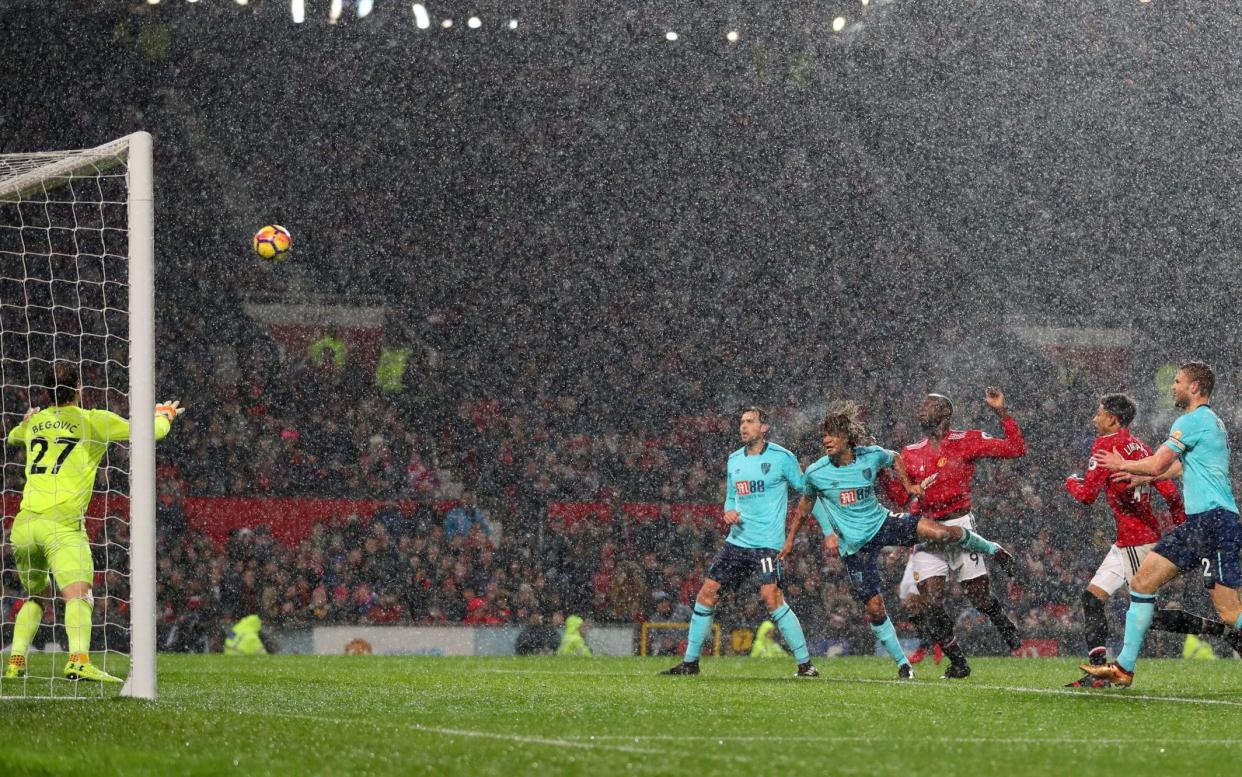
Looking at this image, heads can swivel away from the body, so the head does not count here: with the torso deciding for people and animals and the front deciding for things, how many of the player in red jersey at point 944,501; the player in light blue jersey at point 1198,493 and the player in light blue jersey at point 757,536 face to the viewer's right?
0

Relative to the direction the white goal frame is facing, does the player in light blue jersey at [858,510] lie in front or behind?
in front

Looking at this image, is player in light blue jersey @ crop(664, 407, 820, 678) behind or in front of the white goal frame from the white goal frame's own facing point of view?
in front

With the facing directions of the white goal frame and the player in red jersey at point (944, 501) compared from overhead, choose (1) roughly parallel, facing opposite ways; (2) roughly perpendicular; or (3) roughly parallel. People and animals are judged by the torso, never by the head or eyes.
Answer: roughly parallel, facing opposite ways

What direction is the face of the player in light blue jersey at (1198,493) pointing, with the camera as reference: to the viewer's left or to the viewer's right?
to the viewer's left

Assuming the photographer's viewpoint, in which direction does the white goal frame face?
facing to the right of the viewer

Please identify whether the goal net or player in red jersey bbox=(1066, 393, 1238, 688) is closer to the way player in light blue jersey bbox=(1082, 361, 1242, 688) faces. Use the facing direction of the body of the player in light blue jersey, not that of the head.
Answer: the goal net

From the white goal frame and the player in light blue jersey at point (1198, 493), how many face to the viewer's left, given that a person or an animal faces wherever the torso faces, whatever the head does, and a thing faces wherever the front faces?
1

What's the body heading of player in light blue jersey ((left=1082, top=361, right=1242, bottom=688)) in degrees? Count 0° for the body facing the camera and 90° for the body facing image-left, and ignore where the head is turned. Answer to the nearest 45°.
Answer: approximately 90°

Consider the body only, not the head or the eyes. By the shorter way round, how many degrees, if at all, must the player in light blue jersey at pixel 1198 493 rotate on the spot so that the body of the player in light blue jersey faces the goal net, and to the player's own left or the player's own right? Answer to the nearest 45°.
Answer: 0° — they already face it

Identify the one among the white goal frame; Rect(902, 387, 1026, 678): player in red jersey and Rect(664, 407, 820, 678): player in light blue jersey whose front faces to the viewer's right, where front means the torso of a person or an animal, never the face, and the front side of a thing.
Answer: the white goal frame

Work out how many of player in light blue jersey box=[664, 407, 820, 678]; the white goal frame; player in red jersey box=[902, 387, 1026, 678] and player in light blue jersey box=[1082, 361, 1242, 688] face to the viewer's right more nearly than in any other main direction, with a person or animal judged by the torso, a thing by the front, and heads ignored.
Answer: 1

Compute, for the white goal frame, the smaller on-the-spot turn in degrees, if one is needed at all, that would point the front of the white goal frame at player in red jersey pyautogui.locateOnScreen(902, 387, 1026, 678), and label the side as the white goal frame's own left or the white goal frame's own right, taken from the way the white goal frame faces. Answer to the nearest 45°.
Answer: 0° — it already faces them

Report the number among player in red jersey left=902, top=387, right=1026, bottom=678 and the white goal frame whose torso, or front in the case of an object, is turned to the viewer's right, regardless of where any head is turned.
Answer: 1

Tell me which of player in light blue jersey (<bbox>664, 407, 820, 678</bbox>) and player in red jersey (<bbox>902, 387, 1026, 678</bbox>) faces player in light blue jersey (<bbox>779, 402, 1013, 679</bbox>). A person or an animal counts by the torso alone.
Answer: the player in red jersey

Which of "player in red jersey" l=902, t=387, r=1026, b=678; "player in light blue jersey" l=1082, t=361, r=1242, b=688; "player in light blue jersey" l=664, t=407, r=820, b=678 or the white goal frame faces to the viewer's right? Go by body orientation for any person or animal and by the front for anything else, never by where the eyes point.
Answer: the white goal frame
